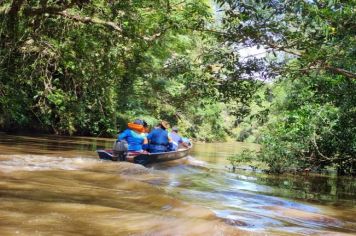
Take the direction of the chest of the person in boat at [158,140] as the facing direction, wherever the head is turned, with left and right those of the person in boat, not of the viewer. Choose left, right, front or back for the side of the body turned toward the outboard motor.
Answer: back

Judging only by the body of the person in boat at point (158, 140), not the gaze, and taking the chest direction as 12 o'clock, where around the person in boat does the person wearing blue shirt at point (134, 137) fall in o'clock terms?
The person wearing blue shirt is roughly at 6 o'clock from the person in boat.

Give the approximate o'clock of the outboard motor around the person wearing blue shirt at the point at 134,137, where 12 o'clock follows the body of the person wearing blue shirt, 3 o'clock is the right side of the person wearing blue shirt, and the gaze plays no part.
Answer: The outboard motor is roughly at 5 o'clock from the person wearing blue shirt.

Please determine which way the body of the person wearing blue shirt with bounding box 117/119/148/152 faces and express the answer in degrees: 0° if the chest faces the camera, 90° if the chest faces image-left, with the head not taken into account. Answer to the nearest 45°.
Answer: approximately 225°

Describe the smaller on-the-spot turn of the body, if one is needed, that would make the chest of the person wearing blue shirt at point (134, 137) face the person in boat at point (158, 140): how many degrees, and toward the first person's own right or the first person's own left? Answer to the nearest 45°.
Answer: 0° — they already face them

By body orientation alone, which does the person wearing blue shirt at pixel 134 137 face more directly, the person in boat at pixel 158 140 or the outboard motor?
the person in boat

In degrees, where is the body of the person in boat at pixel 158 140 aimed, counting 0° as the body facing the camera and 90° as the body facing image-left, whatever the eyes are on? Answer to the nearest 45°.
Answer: approximately 225°
